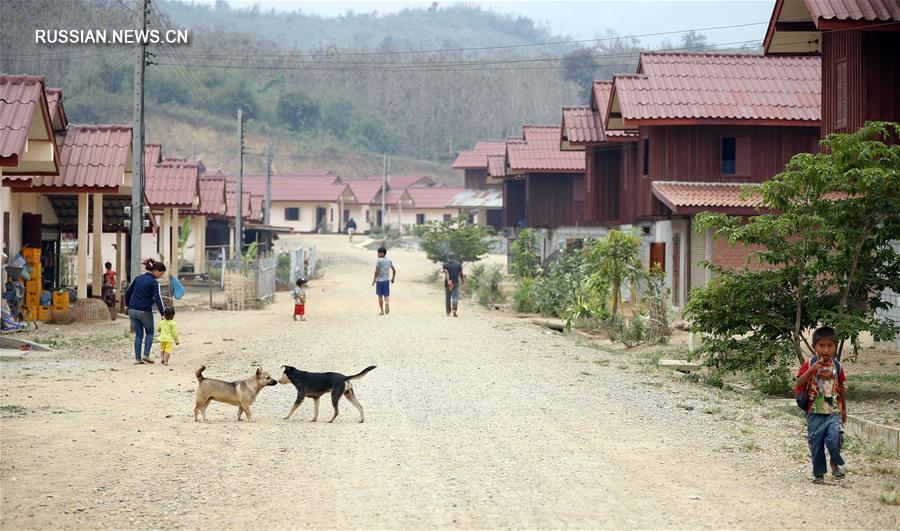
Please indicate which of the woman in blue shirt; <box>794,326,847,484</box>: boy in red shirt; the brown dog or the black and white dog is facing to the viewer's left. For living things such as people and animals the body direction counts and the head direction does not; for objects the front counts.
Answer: the black and white dog

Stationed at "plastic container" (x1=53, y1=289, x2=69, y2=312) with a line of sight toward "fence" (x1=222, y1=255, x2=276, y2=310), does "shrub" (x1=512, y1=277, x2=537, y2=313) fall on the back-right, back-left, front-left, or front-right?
front-right

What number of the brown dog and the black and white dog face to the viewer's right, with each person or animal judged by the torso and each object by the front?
1

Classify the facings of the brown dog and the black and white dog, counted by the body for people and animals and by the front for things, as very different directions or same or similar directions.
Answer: very different directions

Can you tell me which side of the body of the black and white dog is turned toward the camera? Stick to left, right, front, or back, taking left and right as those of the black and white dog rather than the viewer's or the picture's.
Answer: left

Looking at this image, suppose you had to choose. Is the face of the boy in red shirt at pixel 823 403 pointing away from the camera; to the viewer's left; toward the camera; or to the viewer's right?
toward the camera

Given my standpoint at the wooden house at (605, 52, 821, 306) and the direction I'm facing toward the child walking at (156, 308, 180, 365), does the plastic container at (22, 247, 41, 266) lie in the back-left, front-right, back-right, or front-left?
front-right

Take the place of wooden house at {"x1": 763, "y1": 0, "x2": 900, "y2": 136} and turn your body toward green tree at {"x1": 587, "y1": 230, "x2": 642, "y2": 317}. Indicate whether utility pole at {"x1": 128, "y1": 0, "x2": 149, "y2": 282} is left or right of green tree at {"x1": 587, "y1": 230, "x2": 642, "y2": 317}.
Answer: left

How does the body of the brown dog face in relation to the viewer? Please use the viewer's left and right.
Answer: facing to the right of the viewer

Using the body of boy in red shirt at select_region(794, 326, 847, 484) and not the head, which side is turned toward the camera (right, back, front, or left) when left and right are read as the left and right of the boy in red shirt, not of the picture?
front

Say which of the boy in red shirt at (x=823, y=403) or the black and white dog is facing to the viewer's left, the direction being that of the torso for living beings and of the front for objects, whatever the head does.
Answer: the black and white dog

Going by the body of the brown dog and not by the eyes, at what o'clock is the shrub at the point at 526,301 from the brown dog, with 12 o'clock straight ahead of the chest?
The shrub is roughly at 10 o'clock from the brown dog.
